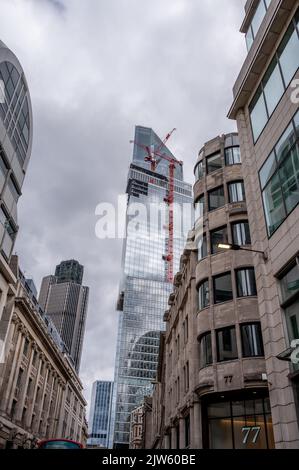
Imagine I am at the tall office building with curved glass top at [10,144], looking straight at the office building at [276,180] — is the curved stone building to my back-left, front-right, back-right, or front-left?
front-left

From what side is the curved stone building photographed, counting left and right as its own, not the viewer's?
front

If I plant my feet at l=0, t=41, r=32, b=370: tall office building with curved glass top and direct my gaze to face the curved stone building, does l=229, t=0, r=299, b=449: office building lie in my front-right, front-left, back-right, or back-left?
front-right

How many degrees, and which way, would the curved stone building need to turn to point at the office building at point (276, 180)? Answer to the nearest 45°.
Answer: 0° — it already faces it

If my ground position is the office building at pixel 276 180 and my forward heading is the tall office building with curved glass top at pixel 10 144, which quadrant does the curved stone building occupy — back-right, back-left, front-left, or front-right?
front-right

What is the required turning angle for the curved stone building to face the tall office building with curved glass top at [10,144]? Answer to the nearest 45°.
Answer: approximately 90° to its right
